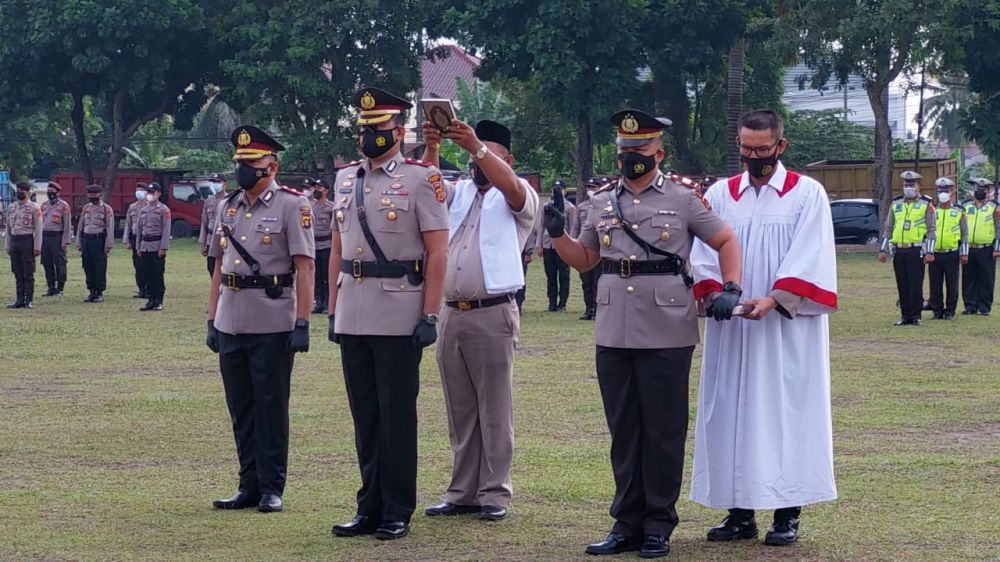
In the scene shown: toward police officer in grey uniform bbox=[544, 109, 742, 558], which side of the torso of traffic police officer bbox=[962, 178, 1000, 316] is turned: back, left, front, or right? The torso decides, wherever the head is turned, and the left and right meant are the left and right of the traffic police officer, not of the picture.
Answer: front

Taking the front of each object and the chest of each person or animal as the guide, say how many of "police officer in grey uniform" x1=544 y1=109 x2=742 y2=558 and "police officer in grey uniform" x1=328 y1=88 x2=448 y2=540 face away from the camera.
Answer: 0

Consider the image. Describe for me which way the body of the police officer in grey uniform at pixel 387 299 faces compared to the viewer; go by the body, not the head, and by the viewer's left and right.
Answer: facing the viewer and to the left of the viewer

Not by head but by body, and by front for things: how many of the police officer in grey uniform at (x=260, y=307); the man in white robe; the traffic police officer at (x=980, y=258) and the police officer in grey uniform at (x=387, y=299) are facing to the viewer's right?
0

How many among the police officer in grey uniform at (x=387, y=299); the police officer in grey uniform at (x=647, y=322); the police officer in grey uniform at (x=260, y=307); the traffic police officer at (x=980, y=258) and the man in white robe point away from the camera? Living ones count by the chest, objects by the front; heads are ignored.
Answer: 0

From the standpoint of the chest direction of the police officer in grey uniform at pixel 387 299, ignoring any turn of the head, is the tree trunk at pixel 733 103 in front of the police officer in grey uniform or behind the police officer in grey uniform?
behind

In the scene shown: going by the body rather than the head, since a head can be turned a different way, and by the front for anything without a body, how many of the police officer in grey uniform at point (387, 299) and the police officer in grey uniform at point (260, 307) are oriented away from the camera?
0

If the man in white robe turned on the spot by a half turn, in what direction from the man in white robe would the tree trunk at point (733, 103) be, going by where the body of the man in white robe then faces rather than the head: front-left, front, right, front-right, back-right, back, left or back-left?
front-left

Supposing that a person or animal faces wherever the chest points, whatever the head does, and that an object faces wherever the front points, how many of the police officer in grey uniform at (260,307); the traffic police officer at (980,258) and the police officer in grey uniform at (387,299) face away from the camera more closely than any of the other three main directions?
0

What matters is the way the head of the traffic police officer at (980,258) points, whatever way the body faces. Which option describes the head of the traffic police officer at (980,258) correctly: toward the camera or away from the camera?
toward the camera

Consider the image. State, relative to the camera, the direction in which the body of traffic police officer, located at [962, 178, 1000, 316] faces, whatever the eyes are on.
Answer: toward the camera

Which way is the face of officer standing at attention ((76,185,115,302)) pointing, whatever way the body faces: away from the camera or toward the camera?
toward the camera
